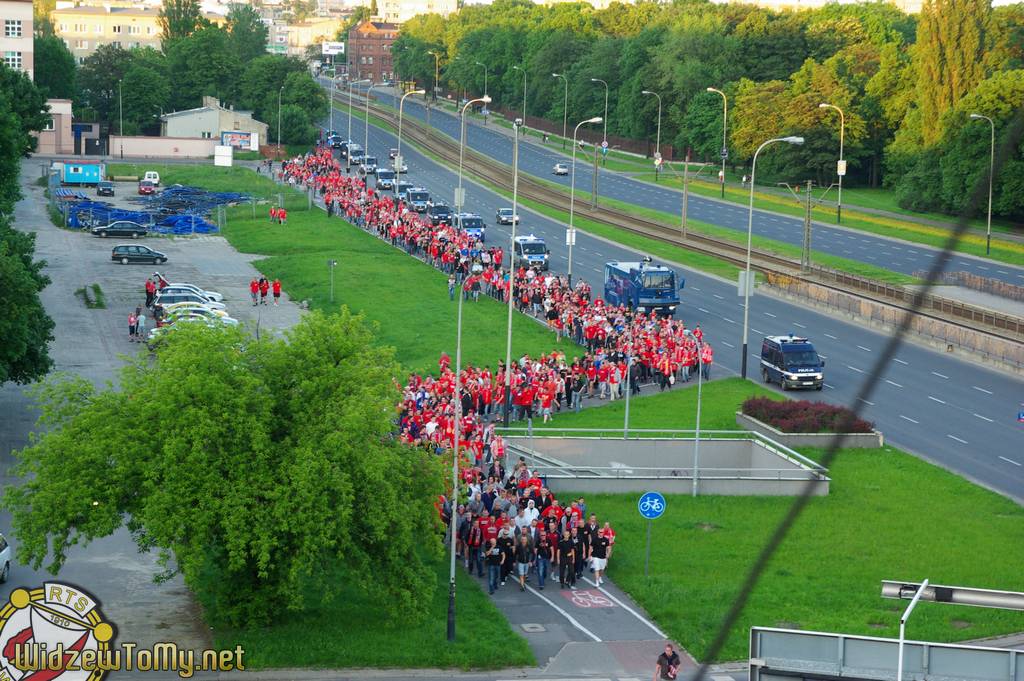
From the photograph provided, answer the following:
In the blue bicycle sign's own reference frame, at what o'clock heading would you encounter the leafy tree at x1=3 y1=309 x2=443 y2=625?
The leafy tree is roughly at 2 o'clock from the blue bicycle sign.

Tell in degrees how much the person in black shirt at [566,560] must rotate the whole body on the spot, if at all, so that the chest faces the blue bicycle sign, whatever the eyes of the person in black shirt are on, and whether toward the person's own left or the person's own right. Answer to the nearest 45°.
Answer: approximately 90° to the person's own left

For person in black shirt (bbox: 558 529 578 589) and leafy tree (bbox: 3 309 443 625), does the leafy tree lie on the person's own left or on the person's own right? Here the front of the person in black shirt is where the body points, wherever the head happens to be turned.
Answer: on the person's own right

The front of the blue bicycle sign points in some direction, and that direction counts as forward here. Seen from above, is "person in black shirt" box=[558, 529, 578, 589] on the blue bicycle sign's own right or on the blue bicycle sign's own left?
on the blue bicycle sign's own right

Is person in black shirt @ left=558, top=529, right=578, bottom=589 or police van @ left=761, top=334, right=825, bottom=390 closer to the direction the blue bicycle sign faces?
the person in black shirt

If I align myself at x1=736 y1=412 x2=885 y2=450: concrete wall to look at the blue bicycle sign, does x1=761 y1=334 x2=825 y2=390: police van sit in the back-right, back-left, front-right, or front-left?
back-right

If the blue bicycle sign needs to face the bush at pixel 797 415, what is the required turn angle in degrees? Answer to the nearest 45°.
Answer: approximately 180°

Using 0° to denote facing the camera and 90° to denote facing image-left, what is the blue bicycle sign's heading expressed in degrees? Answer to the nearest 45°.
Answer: approximately 0°

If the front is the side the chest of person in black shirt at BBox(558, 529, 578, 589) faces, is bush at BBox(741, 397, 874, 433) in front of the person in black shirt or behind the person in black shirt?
behind

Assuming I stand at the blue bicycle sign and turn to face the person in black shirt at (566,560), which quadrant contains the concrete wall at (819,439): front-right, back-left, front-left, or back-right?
back-right

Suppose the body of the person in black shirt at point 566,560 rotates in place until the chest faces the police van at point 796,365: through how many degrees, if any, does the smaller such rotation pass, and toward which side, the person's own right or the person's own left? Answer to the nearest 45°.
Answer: approximately 180°

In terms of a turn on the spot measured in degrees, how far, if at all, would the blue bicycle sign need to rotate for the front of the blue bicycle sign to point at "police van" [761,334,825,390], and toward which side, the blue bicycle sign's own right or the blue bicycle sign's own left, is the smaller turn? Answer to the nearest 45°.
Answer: approximately 180°

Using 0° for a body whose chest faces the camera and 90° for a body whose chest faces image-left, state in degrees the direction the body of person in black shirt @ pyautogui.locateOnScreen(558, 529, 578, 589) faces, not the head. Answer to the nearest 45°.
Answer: approximately 0°

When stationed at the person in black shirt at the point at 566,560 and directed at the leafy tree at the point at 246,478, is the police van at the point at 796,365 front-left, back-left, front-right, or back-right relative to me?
back-right
